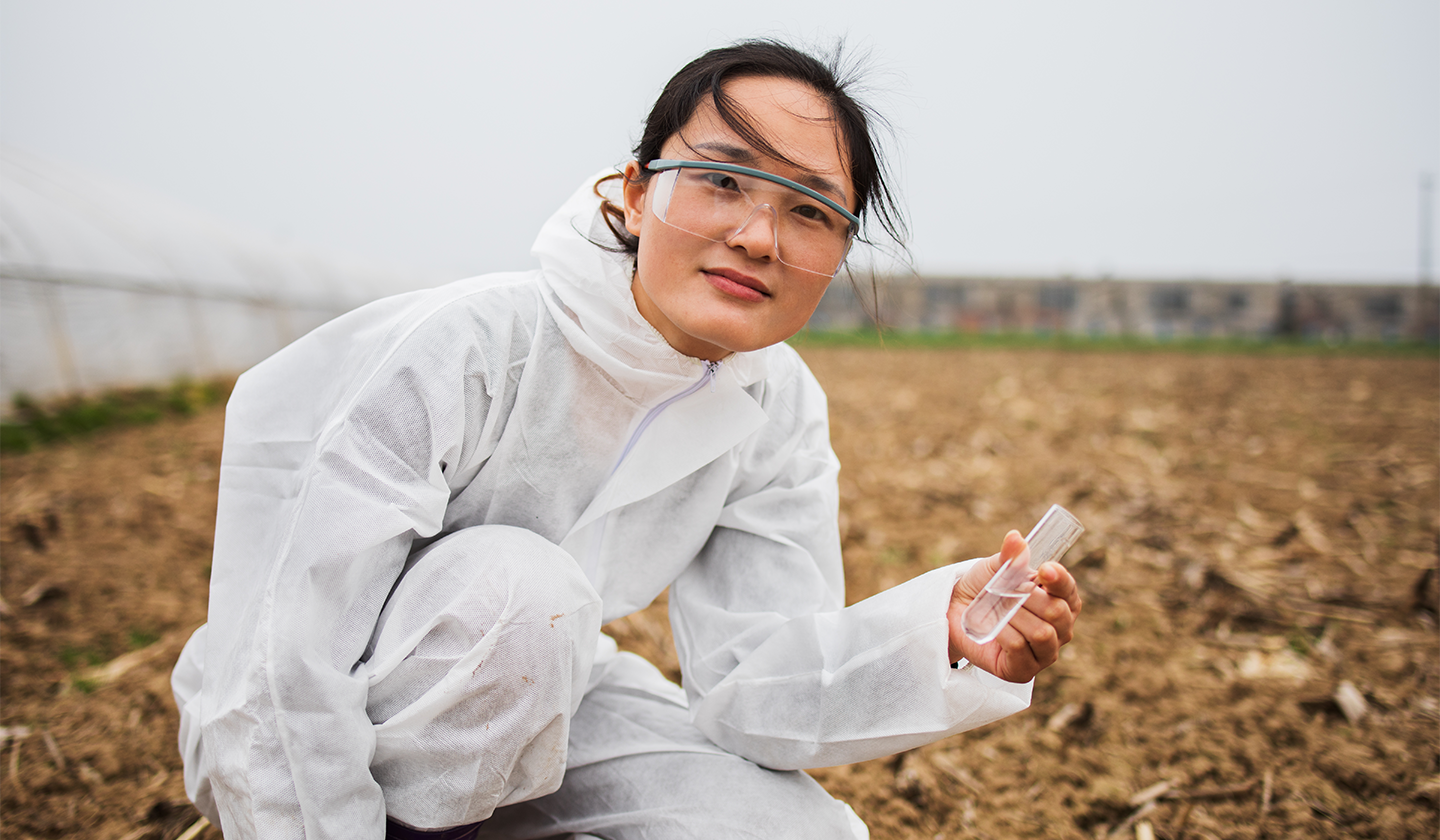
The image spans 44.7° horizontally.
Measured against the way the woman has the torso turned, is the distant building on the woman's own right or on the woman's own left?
on the woman's own left

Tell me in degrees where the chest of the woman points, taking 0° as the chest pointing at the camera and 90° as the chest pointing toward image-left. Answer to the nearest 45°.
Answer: approximately 315°

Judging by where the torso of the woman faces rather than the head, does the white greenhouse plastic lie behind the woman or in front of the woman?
behind
